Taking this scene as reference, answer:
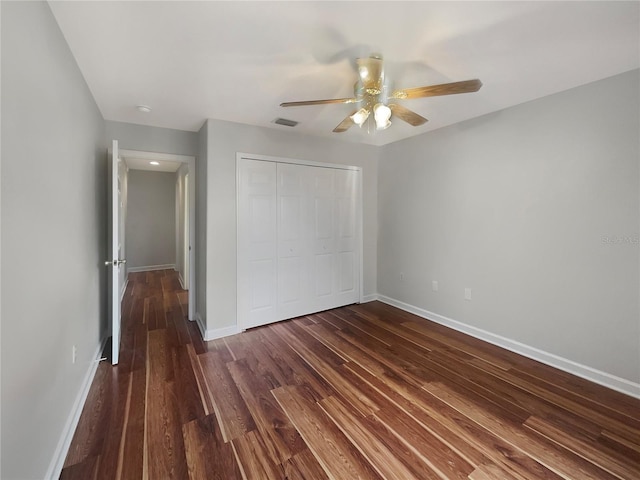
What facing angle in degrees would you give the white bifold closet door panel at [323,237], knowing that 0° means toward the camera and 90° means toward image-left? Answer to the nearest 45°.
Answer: approximately 315°

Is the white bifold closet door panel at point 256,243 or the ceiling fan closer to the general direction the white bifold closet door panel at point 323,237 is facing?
the ceiling fan

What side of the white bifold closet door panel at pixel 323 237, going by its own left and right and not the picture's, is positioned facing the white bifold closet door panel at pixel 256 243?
right
